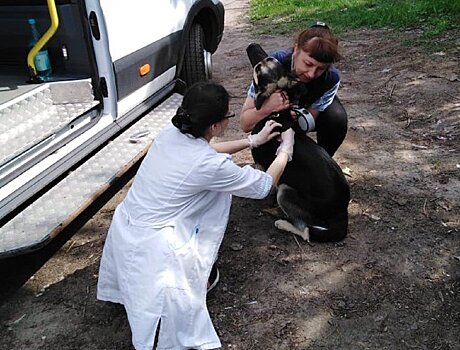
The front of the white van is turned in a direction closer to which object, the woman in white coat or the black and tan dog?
the black and tan dog

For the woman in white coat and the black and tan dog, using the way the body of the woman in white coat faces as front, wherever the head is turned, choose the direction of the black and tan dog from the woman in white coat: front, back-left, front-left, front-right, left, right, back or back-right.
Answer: front

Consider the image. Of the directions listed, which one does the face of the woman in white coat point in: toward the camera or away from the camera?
away from the camera

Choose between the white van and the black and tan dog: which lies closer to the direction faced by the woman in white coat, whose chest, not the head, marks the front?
the black and tan dog

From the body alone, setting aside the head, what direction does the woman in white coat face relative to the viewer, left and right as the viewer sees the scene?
facing away from the viewer and to the right of the viewer

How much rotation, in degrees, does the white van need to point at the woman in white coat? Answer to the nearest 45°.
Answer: approximately 135° to its right

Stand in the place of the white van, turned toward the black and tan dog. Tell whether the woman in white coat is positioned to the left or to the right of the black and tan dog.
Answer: right

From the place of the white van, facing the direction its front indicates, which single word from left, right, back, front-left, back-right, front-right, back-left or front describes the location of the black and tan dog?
right

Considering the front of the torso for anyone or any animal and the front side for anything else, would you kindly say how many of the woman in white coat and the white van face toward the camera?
0

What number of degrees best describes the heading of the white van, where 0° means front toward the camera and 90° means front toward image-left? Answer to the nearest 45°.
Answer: approximately 225°
